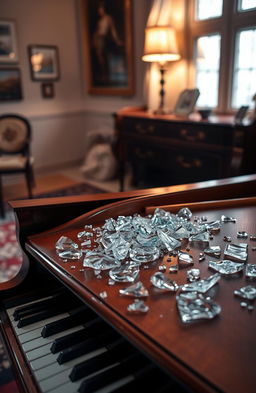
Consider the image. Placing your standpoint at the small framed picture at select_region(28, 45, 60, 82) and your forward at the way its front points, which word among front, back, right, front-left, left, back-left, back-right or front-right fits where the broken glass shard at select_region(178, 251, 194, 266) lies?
front

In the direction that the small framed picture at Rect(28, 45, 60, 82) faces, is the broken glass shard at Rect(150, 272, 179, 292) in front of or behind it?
in front

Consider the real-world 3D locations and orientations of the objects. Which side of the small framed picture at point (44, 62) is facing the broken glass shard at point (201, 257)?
front

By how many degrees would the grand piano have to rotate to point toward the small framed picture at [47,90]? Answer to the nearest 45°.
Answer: approximately 135° to its right

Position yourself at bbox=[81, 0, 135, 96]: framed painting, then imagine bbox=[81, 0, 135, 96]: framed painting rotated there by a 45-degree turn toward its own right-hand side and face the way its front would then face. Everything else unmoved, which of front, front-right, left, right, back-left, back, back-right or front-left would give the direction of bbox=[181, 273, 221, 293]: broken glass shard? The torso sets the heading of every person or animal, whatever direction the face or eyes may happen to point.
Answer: front-left

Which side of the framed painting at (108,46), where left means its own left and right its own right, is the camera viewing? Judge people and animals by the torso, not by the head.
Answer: front

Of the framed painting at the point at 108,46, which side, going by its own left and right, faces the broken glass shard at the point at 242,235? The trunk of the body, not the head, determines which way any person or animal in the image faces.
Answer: front

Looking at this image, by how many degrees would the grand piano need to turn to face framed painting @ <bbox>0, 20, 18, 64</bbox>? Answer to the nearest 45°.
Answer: approximately 135° to its right

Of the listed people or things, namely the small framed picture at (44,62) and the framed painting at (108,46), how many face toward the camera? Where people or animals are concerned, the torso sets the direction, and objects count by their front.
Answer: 2

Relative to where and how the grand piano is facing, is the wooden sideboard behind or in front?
behind

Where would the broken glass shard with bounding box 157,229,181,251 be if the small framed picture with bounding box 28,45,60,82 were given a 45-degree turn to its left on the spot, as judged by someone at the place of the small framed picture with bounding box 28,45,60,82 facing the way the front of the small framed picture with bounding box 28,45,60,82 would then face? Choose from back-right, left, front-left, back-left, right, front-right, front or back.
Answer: front-right

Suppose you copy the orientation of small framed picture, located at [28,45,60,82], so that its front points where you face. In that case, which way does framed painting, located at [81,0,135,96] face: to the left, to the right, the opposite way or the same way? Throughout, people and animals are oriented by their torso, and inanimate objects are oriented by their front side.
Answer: the same way

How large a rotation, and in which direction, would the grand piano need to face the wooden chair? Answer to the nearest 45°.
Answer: approximately 135° to its right

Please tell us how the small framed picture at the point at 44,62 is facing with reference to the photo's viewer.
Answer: facing the viewer

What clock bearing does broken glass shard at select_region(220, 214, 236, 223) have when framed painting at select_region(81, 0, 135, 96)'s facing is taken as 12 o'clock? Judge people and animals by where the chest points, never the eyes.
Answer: The broken glass shard is roughly at 12 o'clock from the framed painting.

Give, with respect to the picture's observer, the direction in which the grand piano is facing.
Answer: facing the viewer and to the left of the viewer

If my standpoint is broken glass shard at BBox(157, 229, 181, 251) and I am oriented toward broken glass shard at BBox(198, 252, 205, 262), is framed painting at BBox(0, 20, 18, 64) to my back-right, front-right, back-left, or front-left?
back-left
